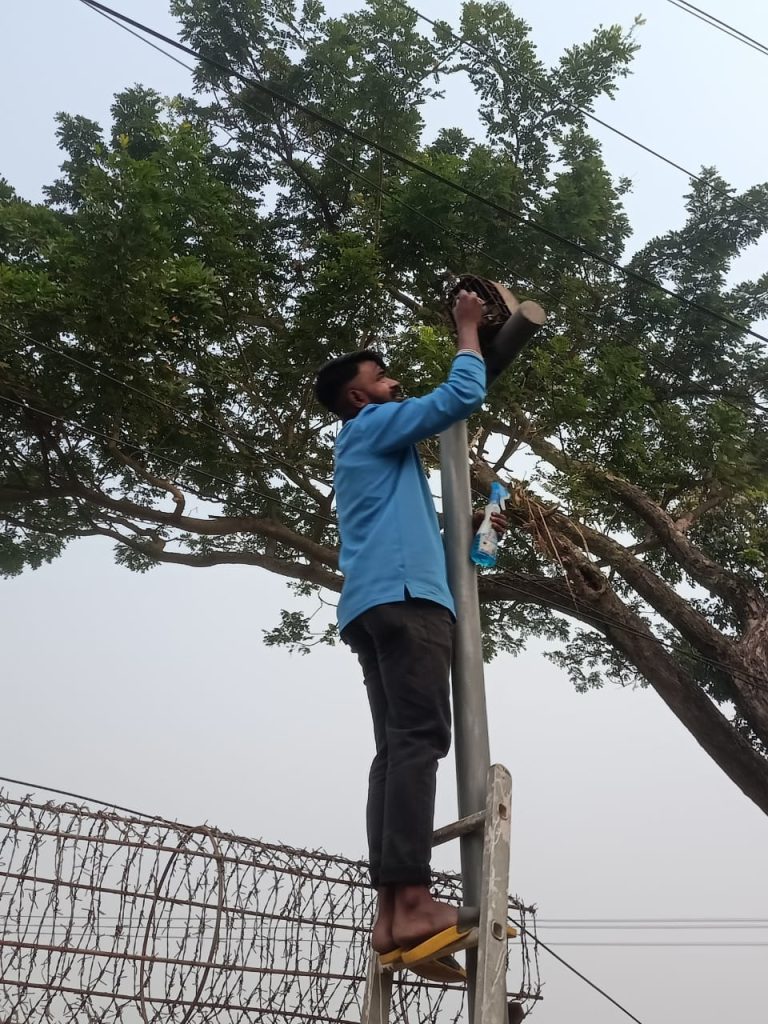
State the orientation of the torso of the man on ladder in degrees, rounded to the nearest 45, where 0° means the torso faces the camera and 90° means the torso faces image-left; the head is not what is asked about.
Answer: approximately 225°

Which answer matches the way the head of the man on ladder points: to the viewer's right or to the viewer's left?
to the viewer's right
